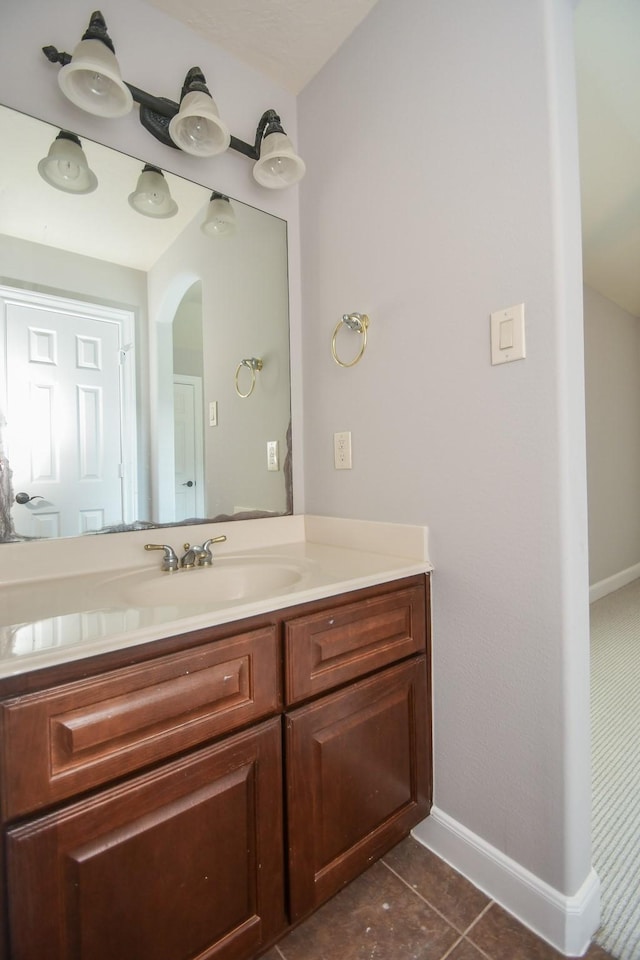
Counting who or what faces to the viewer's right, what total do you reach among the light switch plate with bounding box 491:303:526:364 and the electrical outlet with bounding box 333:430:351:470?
0

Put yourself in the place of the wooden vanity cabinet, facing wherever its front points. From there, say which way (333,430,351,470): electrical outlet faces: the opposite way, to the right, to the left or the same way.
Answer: to the right

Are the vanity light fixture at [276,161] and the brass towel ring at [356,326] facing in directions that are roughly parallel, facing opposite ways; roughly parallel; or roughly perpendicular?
roughly perpendicular

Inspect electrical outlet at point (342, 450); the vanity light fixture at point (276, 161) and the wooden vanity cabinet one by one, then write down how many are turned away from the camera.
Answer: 0

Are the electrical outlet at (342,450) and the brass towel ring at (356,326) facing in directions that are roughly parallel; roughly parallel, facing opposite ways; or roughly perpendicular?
roughly parallel

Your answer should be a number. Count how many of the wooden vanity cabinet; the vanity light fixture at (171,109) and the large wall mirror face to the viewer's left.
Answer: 0

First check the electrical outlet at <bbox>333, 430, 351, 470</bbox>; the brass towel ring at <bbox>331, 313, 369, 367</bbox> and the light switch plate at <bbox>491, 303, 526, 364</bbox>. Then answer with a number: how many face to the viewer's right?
0

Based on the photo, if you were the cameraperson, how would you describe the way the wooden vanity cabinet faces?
facing the viewer and to the right of the viewer

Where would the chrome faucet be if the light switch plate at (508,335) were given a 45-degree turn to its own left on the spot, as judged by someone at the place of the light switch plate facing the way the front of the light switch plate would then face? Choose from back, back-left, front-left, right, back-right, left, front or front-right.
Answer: right

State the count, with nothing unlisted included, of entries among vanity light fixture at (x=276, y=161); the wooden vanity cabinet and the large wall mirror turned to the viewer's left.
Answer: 0

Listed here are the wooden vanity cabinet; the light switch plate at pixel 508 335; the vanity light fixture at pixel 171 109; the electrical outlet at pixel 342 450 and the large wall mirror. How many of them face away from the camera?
0
